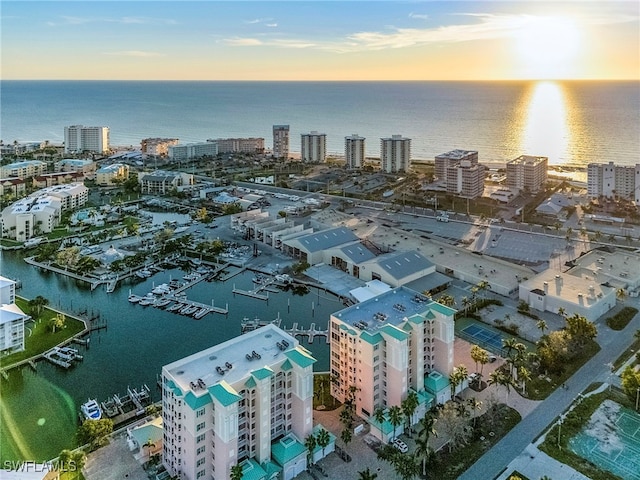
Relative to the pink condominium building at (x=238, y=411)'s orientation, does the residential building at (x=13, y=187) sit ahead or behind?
behind

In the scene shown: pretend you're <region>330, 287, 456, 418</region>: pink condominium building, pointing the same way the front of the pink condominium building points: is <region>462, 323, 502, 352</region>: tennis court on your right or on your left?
on your left

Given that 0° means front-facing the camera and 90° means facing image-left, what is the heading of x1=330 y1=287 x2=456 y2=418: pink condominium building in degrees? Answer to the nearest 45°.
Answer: approximately 315°

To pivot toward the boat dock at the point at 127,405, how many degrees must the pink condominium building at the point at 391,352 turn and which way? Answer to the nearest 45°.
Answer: approximately 135° to its right

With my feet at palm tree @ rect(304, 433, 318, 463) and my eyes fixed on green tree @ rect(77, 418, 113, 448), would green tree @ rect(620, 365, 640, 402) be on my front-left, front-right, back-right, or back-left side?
back-right

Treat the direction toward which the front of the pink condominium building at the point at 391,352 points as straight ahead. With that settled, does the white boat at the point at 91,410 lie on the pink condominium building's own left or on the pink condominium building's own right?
on the pink condominium building's own right

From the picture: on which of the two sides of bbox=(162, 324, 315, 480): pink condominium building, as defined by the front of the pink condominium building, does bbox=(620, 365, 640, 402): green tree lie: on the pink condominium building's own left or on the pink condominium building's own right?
on the pink condominium building's own left

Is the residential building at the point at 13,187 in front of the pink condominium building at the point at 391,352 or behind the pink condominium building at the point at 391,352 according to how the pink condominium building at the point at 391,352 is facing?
behind

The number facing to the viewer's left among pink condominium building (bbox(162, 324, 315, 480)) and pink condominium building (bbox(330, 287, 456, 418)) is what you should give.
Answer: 0
